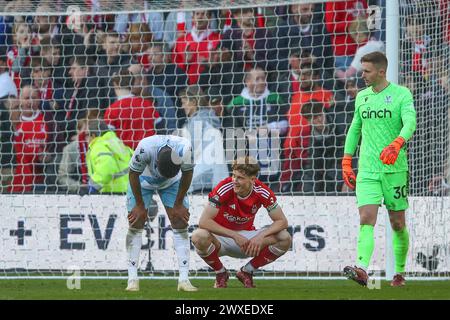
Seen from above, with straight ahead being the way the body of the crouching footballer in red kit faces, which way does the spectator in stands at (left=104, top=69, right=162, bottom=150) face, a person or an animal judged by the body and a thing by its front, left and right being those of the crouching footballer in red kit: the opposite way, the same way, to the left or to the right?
the opposite way

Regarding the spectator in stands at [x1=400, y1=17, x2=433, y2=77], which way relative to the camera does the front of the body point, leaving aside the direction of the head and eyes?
toward the camera

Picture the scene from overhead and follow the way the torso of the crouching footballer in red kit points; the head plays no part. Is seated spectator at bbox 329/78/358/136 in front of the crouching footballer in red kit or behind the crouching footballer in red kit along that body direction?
behind

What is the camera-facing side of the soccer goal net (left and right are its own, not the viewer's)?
front

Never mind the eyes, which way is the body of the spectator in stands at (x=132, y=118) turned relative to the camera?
away from the camera

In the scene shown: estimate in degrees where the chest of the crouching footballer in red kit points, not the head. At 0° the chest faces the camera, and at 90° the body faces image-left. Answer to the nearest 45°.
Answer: approximately 0°

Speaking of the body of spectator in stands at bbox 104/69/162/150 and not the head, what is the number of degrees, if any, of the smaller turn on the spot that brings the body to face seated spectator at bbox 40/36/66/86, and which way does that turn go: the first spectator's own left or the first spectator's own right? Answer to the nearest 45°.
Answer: approximately 45° to the first spectator's own left

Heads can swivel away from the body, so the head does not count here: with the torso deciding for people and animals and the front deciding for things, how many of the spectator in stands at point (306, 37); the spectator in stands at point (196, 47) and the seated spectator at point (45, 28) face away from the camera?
0

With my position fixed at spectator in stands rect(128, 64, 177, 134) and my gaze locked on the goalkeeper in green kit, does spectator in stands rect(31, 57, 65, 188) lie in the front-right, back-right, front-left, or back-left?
back-right

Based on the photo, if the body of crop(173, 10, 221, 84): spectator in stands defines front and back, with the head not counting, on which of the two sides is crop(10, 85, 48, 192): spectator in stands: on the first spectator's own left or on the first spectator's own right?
on the first spectator's own right

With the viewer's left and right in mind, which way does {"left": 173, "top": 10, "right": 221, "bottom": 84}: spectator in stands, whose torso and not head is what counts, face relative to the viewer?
facing the viewer
